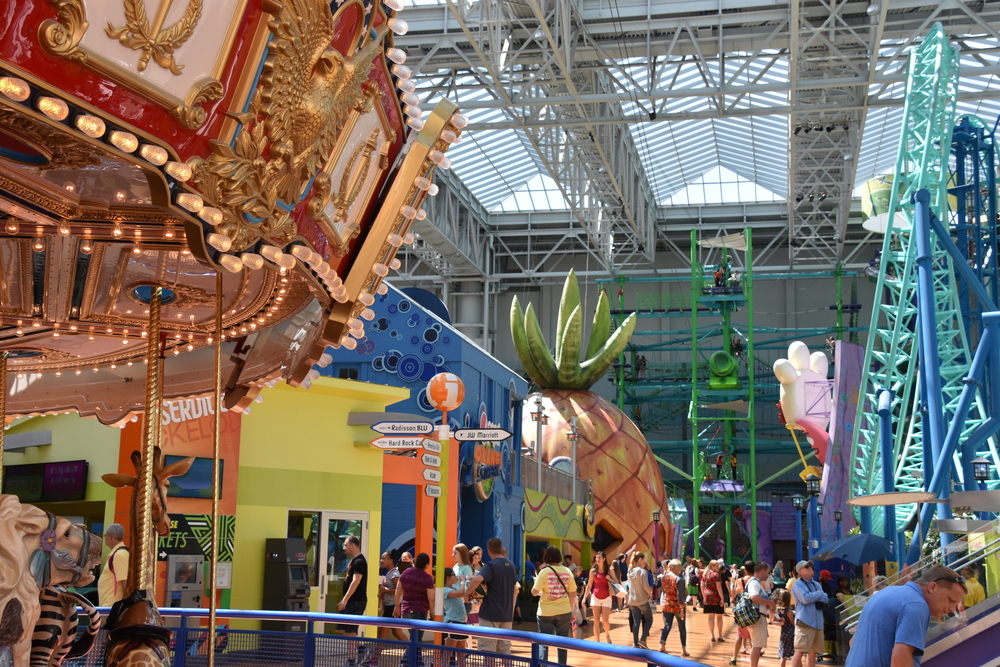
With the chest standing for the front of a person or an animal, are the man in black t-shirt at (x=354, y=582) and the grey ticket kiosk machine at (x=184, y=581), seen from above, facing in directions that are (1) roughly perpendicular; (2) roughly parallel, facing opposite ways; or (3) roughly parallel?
roughly perpendicular

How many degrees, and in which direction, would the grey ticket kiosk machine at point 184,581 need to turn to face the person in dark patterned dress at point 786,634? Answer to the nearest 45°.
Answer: approximately 90° to its left

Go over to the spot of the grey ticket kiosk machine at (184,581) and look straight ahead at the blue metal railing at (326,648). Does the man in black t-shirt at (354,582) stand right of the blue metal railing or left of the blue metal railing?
left
